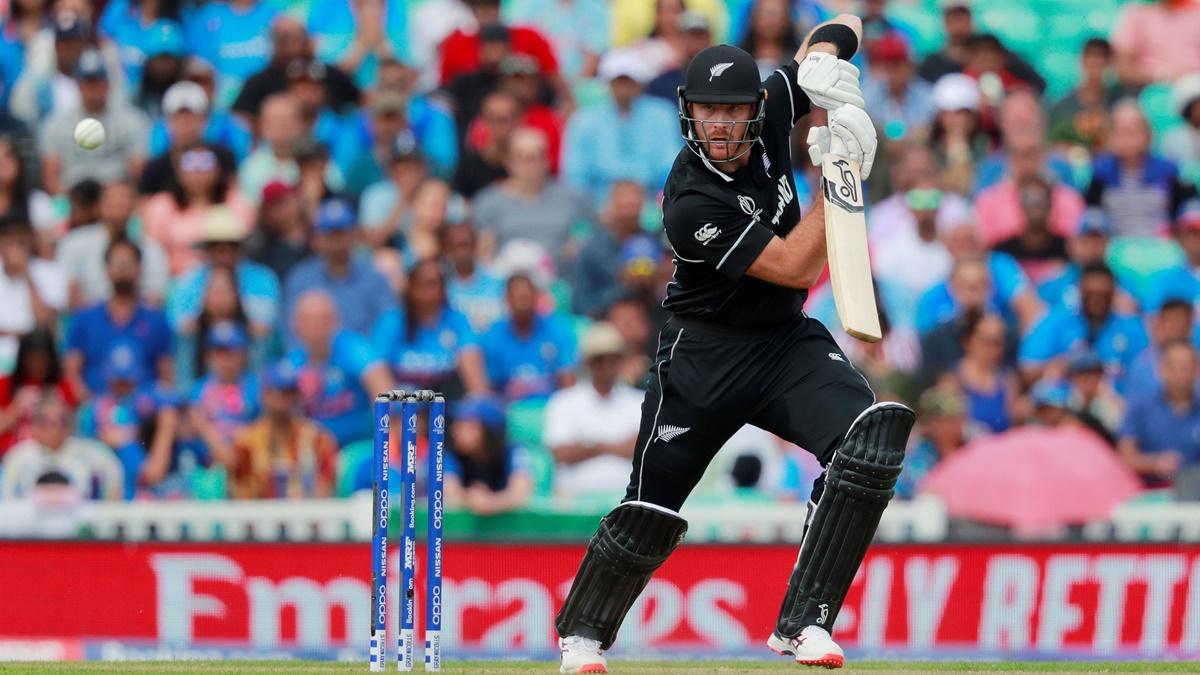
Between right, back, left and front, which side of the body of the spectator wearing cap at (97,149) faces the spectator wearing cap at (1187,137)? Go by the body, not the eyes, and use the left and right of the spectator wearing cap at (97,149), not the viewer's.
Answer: left

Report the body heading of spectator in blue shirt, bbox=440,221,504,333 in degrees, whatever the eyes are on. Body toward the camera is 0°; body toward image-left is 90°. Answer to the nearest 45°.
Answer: approximately 0°

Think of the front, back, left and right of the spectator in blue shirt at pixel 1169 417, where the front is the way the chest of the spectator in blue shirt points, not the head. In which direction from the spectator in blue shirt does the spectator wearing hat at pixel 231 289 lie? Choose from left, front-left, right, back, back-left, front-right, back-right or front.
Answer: right

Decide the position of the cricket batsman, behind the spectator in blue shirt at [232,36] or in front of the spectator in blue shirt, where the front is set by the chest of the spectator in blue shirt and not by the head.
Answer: in front

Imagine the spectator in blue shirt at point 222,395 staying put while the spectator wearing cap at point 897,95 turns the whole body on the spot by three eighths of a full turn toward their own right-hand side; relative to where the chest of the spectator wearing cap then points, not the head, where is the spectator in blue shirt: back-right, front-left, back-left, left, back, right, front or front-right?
left

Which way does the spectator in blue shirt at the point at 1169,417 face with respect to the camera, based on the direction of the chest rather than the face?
toward the camera

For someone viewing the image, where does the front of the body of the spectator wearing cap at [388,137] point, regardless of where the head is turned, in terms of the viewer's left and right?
facing the viewer

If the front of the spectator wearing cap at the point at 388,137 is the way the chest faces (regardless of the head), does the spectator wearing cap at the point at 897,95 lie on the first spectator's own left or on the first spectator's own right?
on the first spectator's own left

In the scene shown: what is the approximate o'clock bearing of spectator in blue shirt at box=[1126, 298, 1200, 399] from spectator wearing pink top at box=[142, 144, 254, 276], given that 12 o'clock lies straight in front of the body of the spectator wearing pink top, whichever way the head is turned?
The spectator in blue shirt is roughly at 10 o'clock from the spectator wearing pink top.

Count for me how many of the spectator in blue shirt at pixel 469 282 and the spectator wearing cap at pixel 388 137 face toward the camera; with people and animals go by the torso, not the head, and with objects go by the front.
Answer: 2

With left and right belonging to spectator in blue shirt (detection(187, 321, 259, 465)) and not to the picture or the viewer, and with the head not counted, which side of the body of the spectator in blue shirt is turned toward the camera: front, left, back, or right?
front
